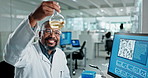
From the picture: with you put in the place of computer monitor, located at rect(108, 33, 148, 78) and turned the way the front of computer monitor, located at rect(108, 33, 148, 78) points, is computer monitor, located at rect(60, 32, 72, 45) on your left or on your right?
on your right

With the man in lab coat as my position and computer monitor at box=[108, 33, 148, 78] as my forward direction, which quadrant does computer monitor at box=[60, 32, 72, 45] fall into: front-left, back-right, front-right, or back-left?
back-left

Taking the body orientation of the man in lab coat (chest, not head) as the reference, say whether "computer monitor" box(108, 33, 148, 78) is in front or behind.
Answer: in front

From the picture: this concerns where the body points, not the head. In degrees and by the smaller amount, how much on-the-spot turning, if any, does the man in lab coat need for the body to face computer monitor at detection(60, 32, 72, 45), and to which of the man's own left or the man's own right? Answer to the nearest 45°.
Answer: approximately 135° to the man's own left

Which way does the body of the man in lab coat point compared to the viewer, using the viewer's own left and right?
facing the viewer and to the right of the viewer

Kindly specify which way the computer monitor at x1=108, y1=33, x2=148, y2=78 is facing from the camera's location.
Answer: facing the viewer and to the left of the viewer

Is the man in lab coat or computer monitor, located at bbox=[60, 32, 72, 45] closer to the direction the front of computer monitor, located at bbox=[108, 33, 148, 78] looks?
the man in lab coat

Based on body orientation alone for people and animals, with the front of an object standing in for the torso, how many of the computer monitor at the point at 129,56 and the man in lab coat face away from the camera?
0
